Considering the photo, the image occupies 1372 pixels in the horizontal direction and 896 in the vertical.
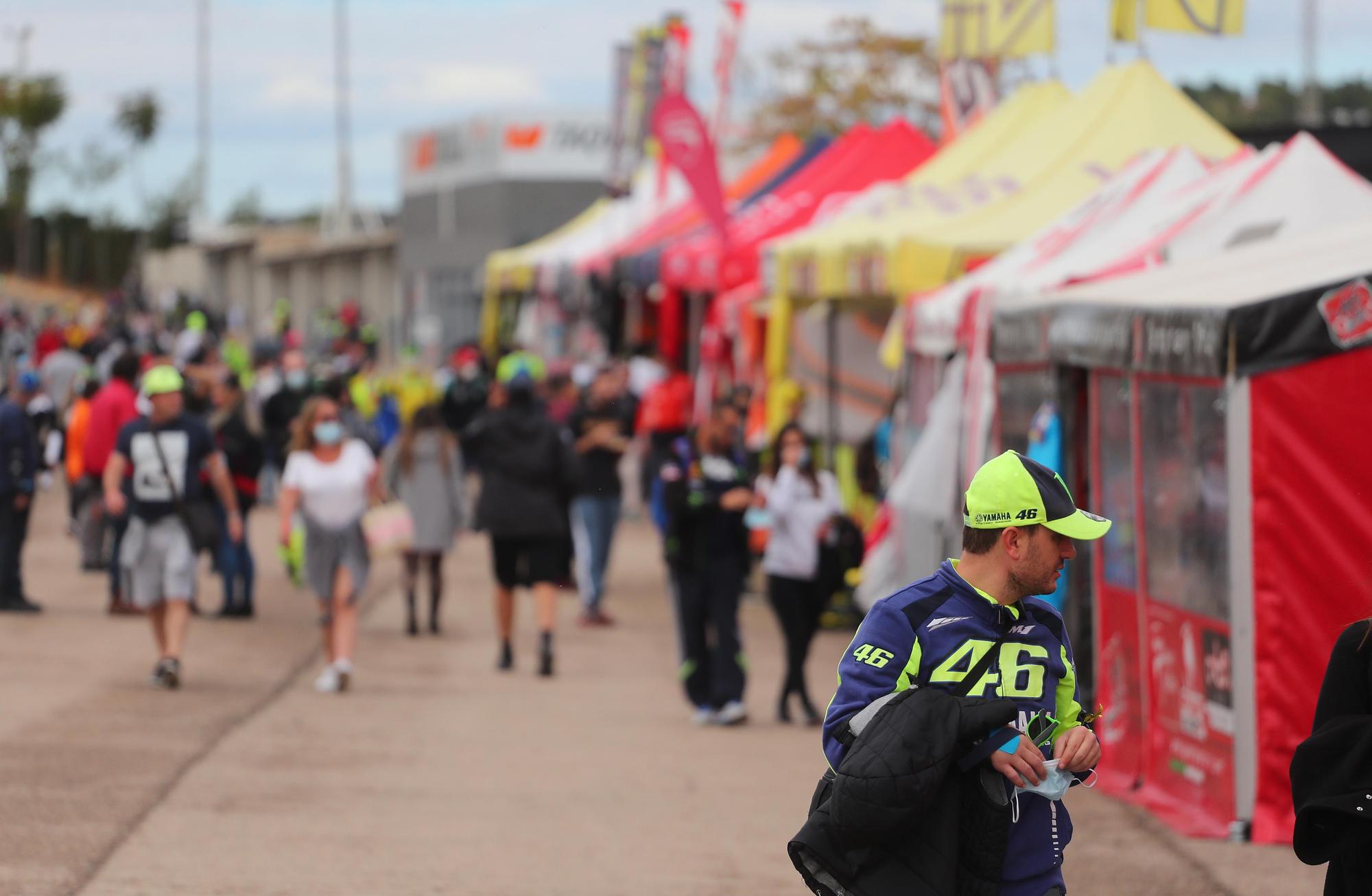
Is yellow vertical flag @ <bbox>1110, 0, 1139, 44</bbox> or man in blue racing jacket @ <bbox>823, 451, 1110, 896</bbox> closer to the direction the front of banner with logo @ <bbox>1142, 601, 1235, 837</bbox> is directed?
the man in blue racing jacket

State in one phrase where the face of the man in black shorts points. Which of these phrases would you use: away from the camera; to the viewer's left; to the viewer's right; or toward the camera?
away from the camera

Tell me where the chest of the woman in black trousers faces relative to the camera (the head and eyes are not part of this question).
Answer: toward the camera

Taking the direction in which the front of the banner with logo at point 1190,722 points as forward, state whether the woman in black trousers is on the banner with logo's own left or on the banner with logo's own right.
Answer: on the banner with logo's own right

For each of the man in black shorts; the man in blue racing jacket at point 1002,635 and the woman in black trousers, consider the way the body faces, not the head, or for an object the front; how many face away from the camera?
1

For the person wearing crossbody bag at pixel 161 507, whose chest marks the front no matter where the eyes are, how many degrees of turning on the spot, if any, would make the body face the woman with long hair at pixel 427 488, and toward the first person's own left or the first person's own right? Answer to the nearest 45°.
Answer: approximately 135° to the first person's own left

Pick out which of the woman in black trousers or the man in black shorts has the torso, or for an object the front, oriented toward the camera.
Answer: the woman in black trousers

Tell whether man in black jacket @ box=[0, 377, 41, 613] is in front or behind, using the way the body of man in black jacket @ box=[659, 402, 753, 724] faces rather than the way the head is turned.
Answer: behind

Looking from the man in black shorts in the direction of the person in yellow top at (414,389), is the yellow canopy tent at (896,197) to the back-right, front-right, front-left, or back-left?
front-right

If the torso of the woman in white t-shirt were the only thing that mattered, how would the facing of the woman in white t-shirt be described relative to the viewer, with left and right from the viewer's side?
facing the viewer

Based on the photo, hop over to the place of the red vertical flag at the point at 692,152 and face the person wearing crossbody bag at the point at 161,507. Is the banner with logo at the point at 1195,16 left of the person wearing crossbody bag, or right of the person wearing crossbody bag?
left

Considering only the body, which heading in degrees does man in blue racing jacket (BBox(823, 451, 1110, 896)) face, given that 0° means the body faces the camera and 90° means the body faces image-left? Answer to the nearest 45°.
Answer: approximately 315°

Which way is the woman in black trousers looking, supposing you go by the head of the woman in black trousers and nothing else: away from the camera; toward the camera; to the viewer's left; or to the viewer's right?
toward the camera

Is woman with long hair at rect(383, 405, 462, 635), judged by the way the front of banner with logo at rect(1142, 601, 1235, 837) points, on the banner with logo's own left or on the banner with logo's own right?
on the banner with logo's own right

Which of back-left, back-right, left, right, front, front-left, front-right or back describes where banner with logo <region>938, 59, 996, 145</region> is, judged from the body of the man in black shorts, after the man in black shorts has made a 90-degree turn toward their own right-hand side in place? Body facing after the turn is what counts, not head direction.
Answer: front-left

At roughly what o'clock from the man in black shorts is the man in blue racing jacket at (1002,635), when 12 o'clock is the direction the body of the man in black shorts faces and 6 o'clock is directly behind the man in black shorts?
The man in blue racing jacket is roughly at 6 o'clock from the man in black shorts.
